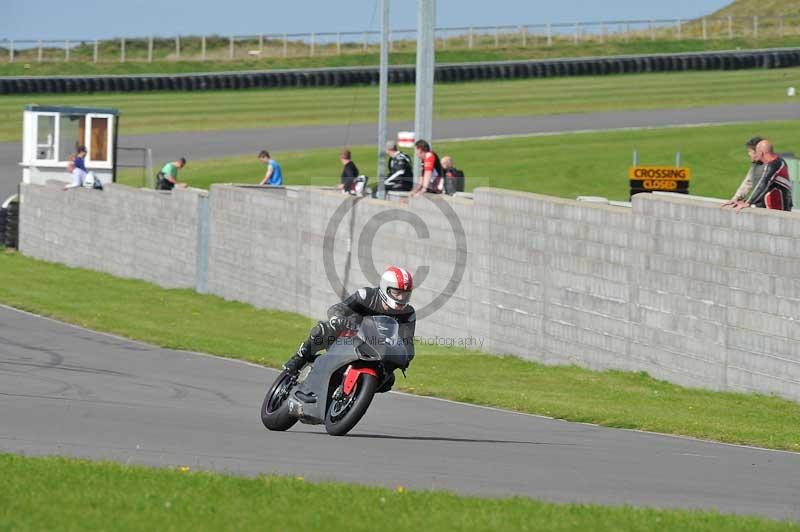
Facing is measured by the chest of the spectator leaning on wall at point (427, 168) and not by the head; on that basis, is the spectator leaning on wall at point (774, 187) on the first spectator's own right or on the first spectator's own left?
on the first spectator's own left

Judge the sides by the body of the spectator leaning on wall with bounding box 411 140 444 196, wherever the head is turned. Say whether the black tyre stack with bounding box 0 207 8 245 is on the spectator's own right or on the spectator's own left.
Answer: on the spectator's own right

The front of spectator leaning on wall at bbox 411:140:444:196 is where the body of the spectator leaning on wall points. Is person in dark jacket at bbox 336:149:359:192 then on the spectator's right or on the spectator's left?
on the spectator's right

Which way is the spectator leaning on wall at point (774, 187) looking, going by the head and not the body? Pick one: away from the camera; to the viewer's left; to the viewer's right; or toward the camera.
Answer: to the viewer's left

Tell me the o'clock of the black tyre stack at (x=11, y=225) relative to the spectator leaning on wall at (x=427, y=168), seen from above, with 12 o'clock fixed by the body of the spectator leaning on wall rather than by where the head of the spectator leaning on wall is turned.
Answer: The black tyre stack is roughly at 2 o'clock from the spectator leaning on wall.

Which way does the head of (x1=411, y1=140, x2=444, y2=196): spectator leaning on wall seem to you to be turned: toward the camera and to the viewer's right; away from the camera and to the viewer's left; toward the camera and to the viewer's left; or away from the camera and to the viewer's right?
toward the camera and to the viewer's left

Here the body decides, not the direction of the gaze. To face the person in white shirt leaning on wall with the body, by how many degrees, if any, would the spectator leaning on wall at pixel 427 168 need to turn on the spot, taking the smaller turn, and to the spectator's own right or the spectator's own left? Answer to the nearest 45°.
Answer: approximately 45° to the spectator's own right

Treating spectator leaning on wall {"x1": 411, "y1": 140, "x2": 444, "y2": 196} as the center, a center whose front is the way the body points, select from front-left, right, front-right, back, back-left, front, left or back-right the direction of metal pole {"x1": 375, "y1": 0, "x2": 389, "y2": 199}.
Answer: right
